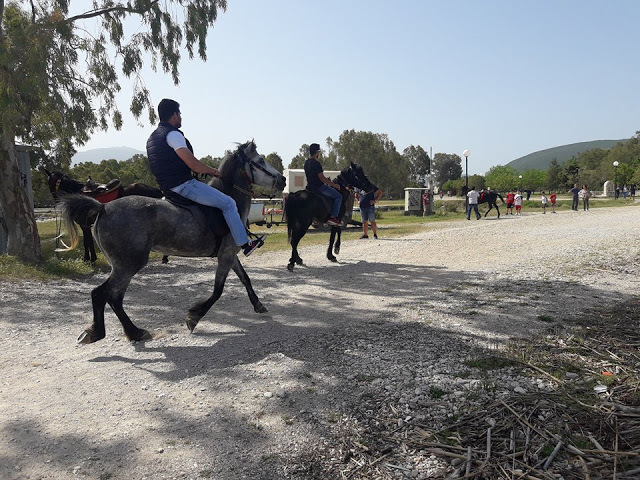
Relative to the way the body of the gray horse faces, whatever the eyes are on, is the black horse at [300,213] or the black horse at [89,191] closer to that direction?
the black horse at [300,213]

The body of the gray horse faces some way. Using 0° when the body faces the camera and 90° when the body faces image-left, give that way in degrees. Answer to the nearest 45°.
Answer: approximately 270°

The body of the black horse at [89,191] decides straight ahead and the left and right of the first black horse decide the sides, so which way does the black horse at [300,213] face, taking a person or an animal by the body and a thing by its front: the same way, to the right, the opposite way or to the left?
the opposite way

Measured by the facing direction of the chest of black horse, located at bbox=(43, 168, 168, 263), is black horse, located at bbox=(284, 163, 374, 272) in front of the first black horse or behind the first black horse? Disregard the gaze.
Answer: behind

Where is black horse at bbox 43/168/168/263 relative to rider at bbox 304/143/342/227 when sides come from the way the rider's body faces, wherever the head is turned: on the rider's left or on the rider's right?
on the rider's left

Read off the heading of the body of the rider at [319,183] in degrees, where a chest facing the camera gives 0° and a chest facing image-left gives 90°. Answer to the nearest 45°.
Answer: approximately 225°

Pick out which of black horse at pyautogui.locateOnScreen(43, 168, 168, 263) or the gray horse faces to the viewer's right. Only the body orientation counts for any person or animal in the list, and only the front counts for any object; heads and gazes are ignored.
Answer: the gray horse

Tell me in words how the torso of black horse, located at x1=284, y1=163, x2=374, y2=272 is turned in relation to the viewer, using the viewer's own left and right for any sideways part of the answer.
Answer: facing away from the viewer and to the right of the viewer

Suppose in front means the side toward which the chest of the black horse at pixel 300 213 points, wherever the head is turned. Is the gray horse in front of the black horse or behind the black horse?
behind

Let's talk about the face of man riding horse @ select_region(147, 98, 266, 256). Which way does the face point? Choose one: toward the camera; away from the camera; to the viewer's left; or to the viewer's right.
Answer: to the viewer's right

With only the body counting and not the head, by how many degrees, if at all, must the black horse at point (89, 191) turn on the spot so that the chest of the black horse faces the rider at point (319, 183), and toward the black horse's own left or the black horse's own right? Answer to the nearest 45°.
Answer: approximately 135° to the black horse's own left

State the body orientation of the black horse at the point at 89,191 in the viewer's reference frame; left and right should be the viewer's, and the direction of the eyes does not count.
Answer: facing to the left of the viewer

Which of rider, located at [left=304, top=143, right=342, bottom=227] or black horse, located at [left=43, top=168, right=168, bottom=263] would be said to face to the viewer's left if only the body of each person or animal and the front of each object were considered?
the black horse

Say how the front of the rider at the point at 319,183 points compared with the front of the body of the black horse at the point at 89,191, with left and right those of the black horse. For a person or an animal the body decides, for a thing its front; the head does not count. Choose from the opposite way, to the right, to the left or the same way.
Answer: the opposite way
